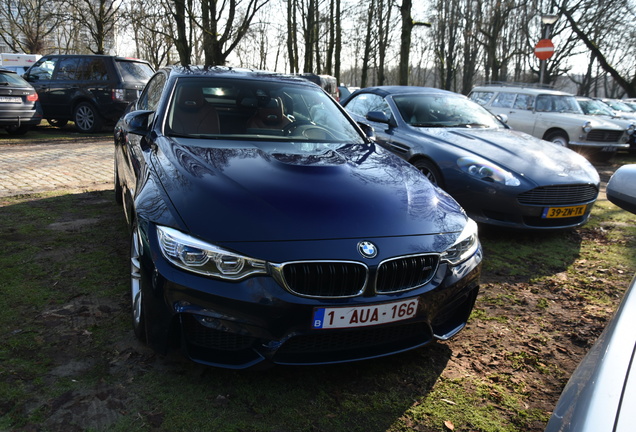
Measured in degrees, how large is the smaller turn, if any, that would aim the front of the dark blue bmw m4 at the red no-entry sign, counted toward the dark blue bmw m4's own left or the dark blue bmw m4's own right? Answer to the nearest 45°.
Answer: approximately 90° to the dark blue bmw m4's own left

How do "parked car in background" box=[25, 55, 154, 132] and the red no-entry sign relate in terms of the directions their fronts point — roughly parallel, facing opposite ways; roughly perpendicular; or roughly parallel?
roughly perpendicular

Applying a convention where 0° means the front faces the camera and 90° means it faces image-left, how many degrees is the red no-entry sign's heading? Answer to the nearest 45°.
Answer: approximately 0°

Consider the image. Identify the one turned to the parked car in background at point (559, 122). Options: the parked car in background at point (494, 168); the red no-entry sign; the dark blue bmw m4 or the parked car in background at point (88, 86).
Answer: the red no-entry sign

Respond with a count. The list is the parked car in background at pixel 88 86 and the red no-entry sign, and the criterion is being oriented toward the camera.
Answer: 1

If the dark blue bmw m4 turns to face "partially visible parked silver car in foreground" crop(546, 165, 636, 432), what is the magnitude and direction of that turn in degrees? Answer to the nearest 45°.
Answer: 0° — it already faces it

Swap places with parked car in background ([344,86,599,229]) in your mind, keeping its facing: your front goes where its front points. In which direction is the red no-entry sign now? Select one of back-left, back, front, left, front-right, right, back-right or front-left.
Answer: back-left

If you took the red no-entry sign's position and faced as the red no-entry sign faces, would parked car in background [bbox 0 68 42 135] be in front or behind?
in front

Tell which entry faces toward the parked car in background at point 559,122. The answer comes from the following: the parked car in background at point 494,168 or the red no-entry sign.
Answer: the red no-entry sign

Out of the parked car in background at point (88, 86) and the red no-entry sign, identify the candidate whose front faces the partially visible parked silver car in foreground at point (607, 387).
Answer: the red no-entry sign

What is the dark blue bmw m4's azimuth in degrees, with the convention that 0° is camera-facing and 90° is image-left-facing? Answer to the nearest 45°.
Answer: approximately 315°

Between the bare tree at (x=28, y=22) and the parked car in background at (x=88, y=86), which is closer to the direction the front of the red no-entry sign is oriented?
the parked car in background

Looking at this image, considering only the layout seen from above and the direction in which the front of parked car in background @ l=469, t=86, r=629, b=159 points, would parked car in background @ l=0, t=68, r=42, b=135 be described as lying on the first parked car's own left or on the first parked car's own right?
on the first parked car's own right

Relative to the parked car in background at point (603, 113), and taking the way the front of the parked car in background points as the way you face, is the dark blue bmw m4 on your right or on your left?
on your right

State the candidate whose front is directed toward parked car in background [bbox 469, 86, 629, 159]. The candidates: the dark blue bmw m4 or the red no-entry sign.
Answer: the red no-entry sign

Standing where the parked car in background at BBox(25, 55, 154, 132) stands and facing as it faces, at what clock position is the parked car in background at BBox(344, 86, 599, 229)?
the parked car in background at BBox(344, 86, 599, 229) is roughly at 7 o'clock from the parked car in background at BBox(25, 55, 154, 132).
